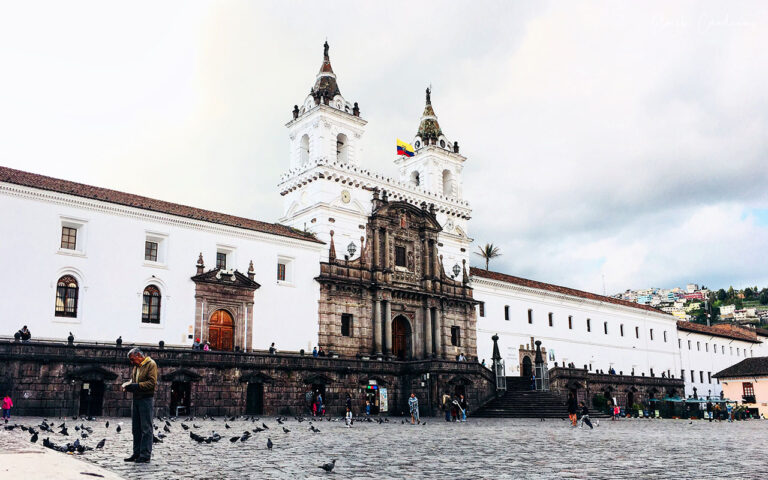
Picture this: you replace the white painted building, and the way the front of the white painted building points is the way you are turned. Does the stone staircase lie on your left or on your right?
on your left

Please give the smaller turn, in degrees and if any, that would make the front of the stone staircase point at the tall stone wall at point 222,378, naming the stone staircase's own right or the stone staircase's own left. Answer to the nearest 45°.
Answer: approximately 45° to the stone staircase's own right

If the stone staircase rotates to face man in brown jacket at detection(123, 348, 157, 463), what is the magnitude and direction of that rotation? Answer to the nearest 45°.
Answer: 0° — it already faces them

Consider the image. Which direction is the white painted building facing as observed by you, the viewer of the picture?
facing the viewer and to the right of the viewer

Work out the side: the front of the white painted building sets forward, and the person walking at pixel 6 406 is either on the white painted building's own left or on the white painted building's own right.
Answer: on the white painted building's own right

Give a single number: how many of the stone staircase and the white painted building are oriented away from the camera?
0

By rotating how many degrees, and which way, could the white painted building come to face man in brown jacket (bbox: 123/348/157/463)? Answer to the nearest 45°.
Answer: approximately 45° to its right

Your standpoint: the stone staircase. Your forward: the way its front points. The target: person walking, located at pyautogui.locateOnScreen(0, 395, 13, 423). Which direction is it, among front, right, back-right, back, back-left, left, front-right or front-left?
front-right
